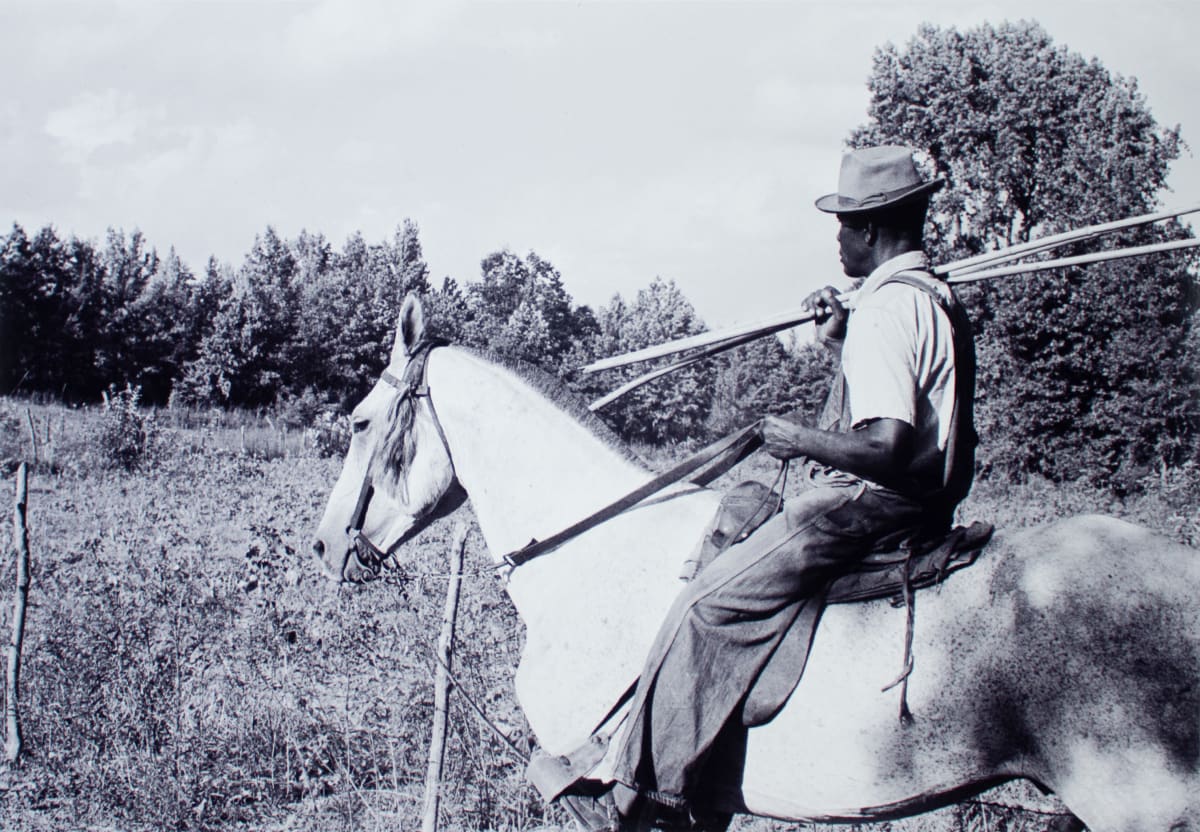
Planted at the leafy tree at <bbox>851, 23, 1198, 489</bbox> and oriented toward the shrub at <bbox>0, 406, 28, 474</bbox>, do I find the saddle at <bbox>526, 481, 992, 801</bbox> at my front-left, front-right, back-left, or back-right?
front-left

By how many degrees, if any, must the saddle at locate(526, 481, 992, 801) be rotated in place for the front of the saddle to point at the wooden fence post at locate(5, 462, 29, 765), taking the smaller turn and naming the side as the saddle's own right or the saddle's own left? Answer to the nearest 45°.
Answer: approximately 45° to the saddle's own right

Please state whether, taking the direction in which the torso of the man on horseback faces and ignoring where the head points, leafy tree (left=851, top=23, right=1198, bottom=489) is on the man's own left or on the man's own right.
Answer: on the man's own right

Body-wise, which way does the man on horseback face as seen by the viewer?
to the viewer's left

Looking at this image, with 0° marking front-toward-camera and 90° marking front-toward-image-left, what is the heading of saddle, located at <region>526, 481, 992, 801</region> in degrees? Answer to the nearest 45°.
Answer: approximately 90°

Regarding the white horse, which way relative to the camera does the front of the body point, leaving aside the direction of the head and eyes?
to the viewer's left

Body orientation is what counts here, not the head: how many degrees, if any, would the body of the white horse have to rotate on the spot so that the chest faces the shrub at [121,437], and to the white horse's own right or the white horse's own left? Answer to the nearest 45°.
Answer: approximately 45° to the white horse's own right
